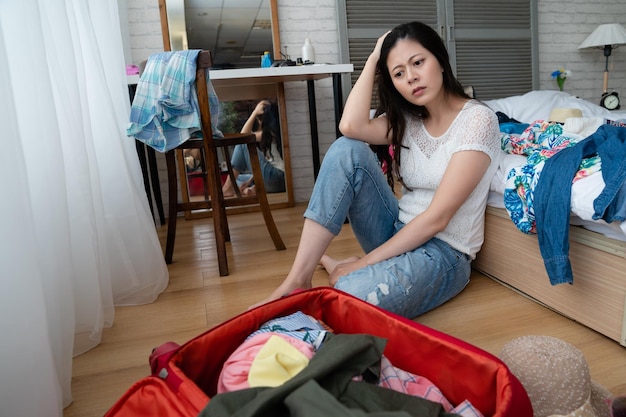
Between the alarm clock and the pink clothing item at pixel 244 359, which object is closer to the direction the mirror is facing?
the pink clothing item

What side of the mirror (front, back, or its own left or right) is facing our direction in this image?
front

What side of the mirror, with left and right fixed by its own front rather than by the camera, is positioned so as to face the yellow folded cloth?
front

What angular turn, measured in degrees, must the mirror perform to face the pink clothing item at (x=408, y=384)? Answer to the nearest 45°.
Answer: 0° — it already faces it

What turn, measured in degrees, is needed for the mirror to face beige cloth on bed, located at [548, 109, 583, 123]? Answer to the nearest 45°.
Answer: approximately 45° to its left

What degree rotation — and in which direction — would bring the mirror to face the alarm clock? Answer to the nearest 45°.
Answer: approximately 90° to its left

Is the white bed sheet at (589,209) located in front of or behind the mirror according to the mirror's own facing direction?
in front
